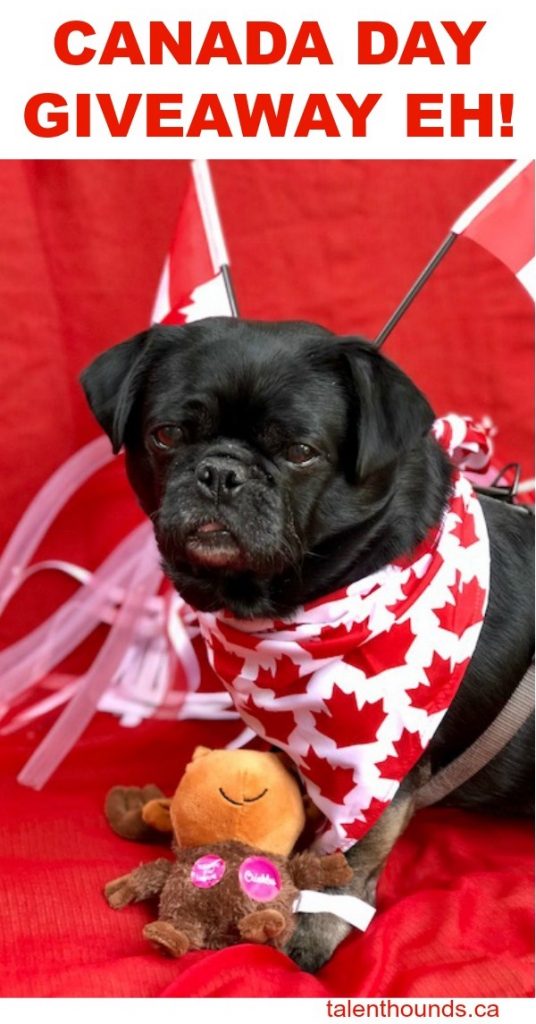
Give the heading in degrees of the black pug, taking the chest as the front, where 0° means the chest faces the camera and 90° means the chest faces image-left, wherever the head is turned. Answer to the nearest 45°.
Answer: approximately 45°

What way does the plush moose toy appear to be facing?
toward the camera
